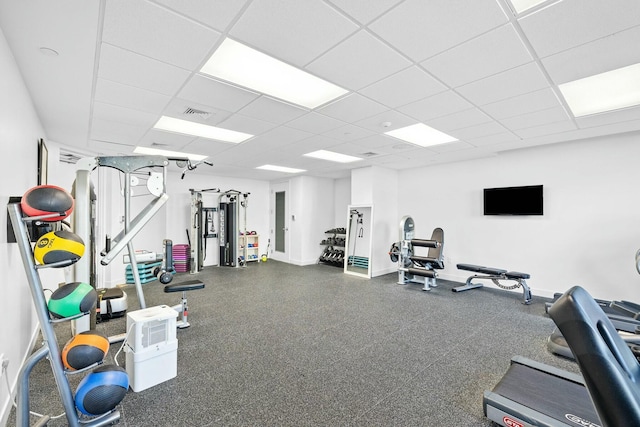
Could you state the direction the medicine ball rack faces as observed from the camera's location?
facing to the right of the viewer

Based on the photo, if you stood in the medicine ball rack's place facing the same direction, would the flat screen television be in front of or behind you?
in front

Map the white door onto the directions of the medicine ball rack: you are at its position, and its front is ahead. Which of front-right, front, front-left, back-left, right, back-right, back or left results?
front-left

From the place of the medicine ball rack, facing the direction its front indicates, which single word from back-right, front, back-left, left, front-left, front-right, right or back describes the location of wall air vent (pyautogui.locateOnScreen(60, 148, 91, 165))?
left

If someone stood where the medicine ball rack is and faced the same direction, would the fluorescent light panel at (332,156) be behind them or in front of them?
in front

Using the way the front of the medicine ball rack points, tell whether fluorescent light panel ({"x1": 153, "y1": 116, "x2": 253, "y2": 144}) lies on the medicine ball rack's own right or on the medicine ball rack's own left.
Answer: on the medicine ball rack's own left

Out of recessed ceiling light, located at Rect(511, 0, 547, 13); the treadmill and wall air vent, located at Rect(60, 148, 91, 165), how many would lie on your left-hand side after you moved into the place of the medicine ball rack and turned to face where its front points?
1
